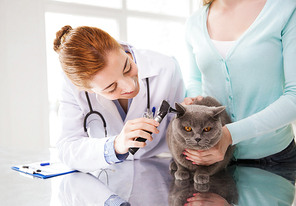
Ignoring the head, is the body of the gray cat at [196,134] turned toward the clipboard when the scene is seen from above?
no

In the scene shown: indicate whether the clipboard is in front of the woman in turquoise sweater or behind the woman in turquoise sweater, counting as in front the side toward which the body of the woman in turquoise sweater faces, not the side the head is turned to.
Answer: in front

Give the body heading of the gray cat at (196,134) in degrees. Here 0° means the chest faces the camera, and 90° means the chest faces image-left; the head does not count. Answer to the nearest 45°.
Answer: approximately 0°

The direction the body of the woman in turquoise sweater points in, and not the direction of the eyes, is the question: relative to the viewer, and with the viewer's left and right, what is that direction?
facing the viewer and to the left of the viewer

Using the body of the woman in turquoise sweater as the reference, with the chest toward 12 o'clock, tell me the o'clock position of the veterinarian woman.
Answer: The veterinarian woman is roughly at 1 o'clock from the woman in turquoise sweater.
